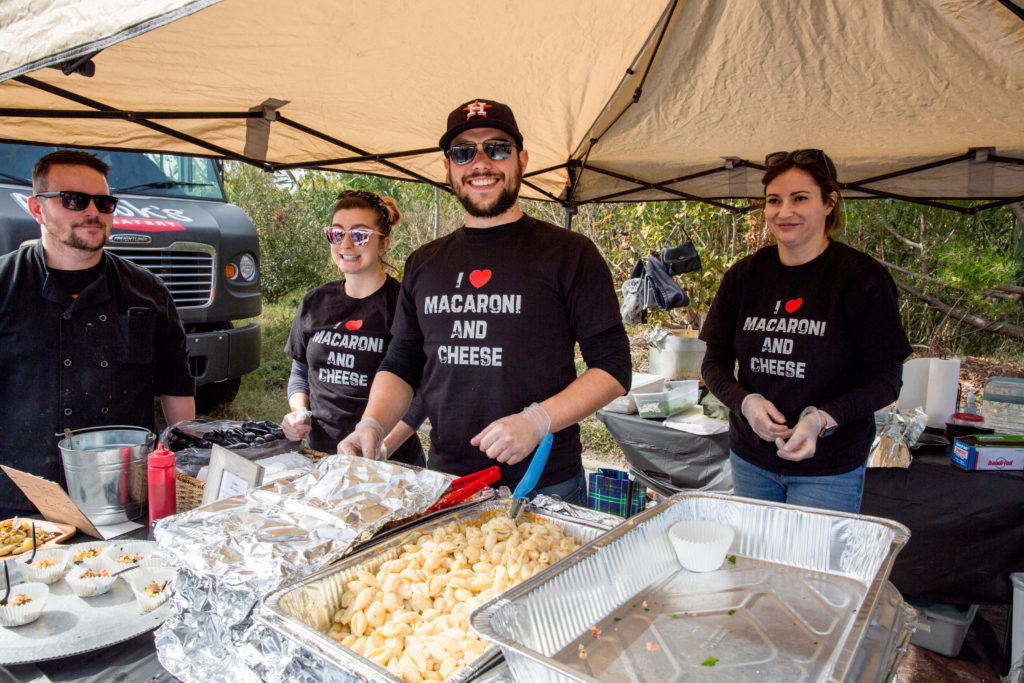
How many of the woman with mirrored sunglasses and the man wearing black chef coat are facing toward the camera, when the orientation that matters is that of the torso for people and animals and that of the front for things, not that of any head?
2

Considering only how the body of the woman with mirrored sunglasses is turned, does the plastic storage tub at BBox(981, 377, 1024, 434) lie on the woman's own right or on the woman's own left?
on the woman's own left

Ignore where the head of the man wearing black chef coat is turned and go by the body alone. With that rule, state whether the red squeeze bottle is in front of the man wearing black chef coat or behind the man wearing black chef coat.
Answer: in front

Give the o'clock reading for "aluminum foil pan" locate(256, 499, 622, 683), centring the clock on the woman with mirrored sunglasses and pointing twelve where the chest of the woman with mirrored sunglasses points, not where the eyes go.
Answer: The aluminum foil pan is roughly at 12 o'clock from the woman with mirrored sunglasses.

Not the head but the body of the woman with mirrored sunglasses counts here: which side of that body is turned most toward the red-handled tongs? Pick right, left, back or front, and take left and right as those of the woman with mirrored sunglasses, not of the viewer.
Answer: front

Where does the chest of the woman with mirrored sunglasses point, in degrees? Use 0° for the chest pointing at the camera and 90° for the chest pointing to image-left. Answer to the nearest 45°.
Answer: approximately 0°

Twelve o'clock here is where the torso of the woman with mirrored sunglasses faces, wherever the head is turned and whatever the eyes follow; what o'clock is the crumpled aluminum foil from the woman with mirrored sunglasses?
The crumpled aluminum foil is roughly at 12 o'clock from the woman with mirrored sunglasses.

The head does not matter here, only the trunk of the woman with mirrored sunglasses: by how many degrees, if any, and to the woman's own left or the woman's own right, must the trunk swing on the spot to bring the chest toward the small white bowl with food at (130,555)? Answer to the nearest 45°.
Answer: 0° — they already face it

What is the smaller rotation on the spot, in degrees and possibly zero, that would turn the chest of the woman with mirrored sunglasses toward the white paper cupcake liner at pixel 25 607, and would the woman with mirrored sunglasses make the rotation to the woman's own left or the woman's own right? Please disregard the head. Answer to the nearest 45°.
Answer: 0° — they already face it
